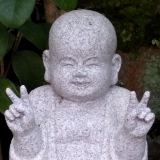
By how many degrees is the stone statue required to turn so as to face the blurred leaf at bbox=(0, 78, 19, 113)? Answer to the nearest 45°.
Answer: approximately 135° to its right

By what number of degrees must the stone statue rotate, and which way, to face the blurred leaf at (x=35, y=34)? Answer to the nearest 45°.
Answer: approximately 180°

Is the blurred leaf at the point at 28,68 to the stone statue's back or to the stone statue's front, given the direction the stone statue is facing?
to the back

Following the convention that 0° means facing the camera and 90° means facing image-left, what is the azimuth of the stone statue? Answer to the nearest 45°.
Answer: approximately 0°

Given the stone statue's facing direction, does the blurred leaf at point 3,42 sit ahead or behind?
behind

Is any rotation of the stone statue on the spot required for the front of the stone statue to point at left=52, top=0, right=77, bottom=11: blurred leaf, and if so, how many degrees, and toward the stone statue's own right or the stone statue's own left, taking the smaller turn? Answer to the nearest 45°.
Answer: approximately 180°
